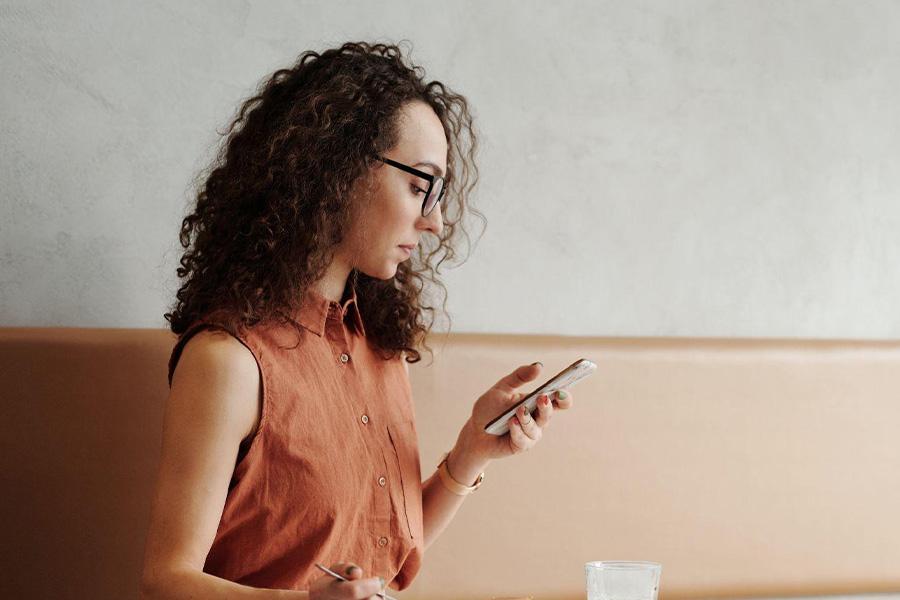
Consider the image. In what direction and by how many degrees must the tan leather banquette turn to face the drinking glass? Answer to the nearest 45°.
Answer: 0° — it already faces it

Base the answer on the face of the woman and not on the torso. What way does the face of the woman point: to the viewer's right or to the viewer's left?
to the viewer's right

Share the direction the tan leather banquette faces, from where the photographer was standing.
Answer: facing the viewer

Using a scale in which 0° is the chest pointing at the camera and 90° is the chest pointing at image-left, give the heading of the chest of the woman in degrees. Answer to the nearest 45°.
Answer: approximately 315°
